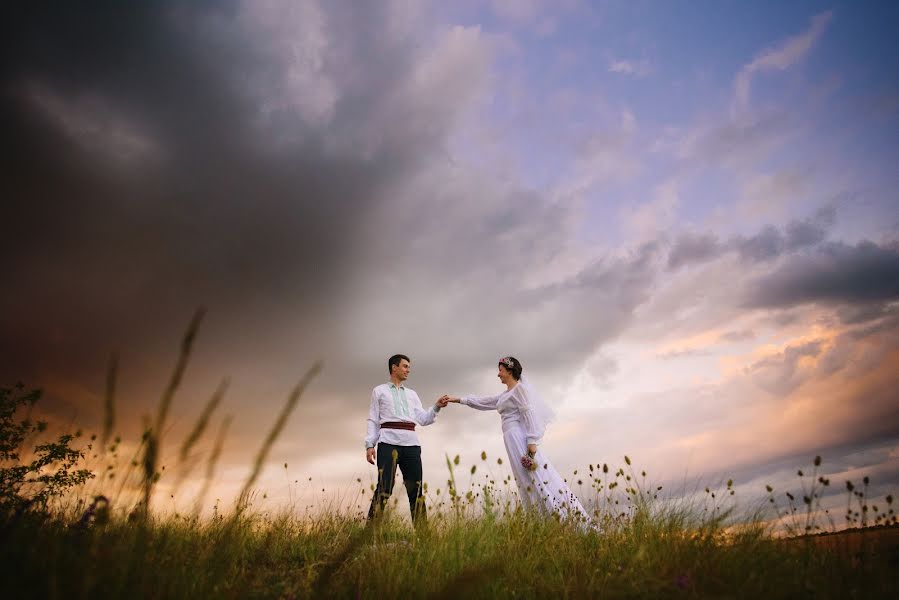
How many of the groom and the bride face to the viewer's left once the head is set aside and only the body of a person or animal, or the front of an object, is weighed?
1

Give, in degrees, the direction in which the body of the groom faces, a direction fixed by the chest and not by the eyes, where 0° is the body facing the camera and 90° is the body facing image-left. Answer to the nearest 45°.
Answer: approximately 315°

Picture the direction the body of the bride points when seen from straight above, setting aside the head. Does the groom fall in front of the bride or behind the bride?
in front

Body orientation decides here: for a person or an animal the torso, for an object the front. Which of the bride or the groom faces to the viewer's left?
the bride

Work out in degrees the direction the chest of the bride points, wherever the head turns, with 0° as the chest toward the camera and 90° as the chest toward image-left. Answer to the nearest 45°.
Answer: approximately 90°

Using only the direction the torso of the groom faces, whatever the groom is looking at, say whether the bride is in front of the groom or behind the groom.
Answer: in front

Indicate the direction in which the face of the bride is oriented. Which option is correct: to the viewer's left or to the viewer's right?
to the viewer's left
